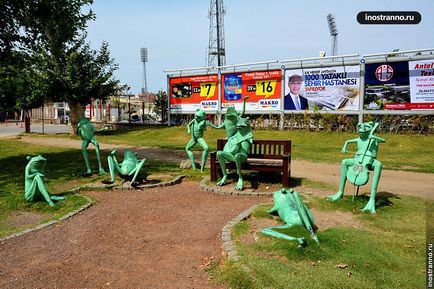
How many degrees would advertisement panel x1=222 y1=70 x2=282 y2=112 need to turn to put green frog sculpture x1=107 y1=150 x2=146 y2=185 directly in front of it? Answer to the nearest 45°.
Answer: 0° — it already faces it

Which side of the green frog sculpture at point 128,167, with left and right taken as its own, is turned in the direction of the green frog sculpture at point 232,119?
left

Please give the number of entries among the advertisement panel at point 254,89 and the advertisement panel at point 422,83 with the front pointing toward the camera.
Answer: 2

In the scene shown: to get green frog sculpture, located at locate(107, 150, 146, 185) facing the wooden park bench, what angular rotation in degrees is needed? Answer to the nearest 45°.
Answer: approximately 90° to its left

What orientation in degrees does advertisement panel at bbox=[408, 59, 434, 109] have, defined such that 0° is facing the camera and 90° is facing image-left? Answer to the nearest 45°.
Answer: approximately 0°
